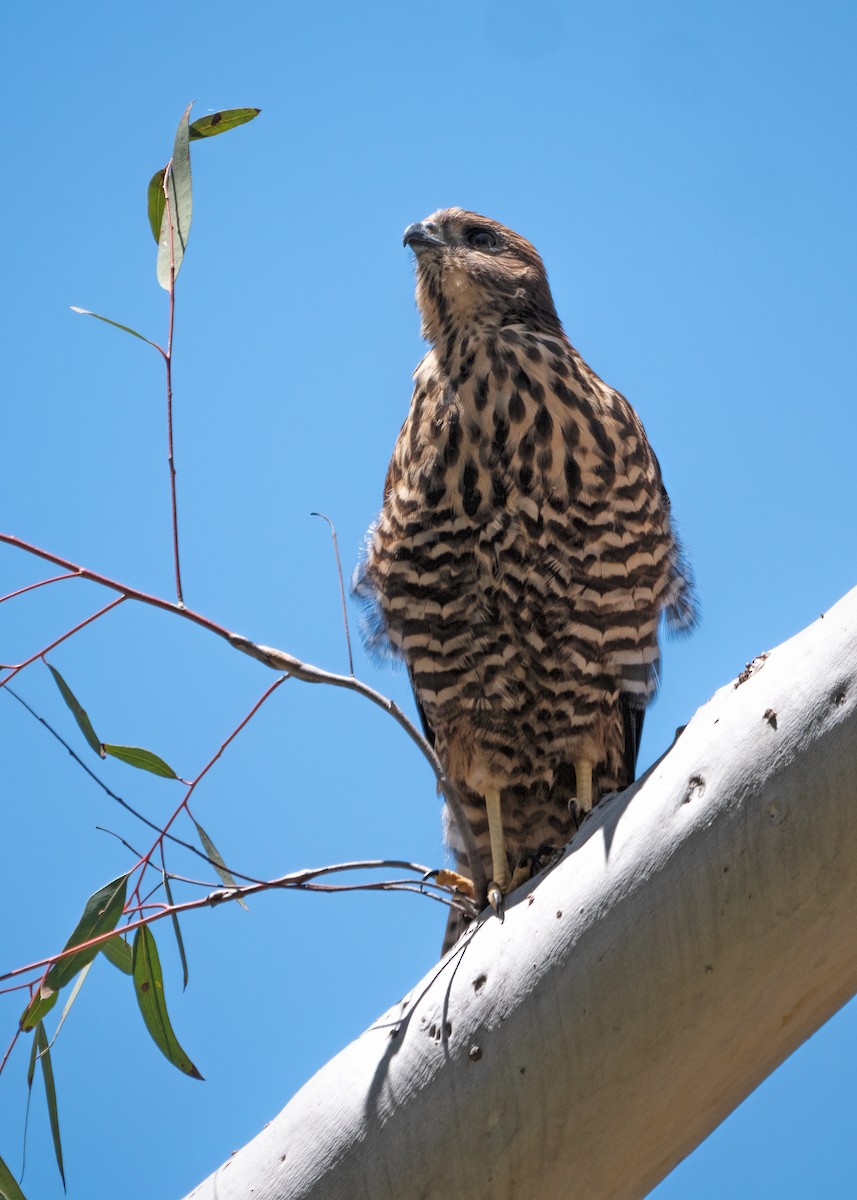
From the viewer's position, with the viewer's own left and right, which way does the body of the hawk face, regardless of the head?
facing the viewer
